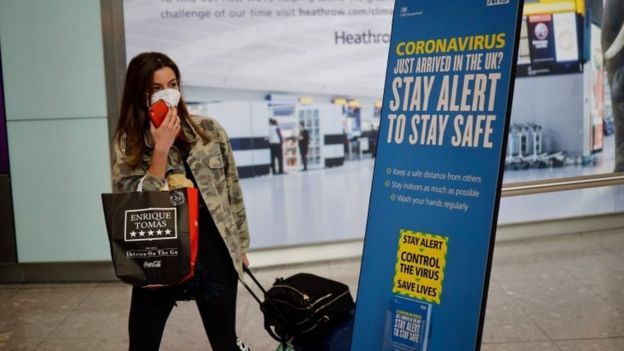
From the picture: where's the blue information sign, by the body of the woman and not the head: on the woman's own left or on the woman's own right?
on the woman's own left

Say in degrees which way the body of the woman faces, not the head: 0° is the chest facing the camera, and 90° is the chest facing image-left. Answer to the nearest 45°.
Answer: approximately 0°
